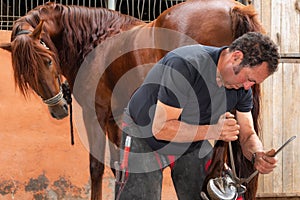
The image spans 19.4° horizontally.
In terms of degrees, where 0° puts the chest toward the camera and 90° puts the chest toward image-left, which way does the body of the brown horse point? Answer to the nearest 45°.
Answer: approximately 90°

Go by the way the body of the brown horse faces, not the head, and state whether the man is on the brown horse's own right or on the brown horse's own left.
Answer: on the brown horse's own left
